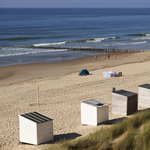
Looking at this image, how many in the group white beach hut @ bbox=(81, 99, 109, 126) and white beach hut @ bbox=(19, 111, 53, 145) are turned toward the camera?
0

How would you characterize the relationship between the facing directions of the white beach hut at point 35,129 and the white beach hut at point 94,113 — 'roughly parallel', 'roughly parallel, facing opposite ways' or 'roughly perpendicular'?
roughly parallel

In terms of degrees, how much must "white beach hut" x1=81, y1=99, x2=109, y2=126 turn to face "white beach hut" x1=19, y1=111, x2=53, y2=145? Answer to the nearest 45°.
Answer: approximately 90° to its left

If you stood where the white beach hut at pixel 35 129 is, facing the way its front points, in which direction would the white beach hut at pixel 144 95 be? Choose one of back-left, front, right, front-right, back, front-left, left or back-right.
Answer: right

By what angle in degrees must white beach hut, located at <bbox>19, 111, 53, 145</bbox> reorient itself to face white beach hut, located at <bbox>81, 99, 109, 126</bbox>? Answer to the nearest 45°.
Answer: approximately 90° to its right

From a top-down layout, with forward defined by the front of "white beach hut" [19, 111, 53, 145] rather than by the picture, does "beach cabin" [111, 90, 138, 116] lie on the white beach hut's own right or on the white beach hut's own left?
on the white beach hut's own right

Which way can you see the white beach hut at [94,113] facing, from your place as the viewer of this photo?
facing away from the viewer and to the left of the viewer

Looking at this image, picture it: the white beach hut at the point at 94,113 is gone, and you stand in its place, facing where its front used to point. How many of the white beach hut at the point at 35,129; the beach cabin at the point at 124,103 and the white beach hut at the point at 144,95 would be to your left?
1
